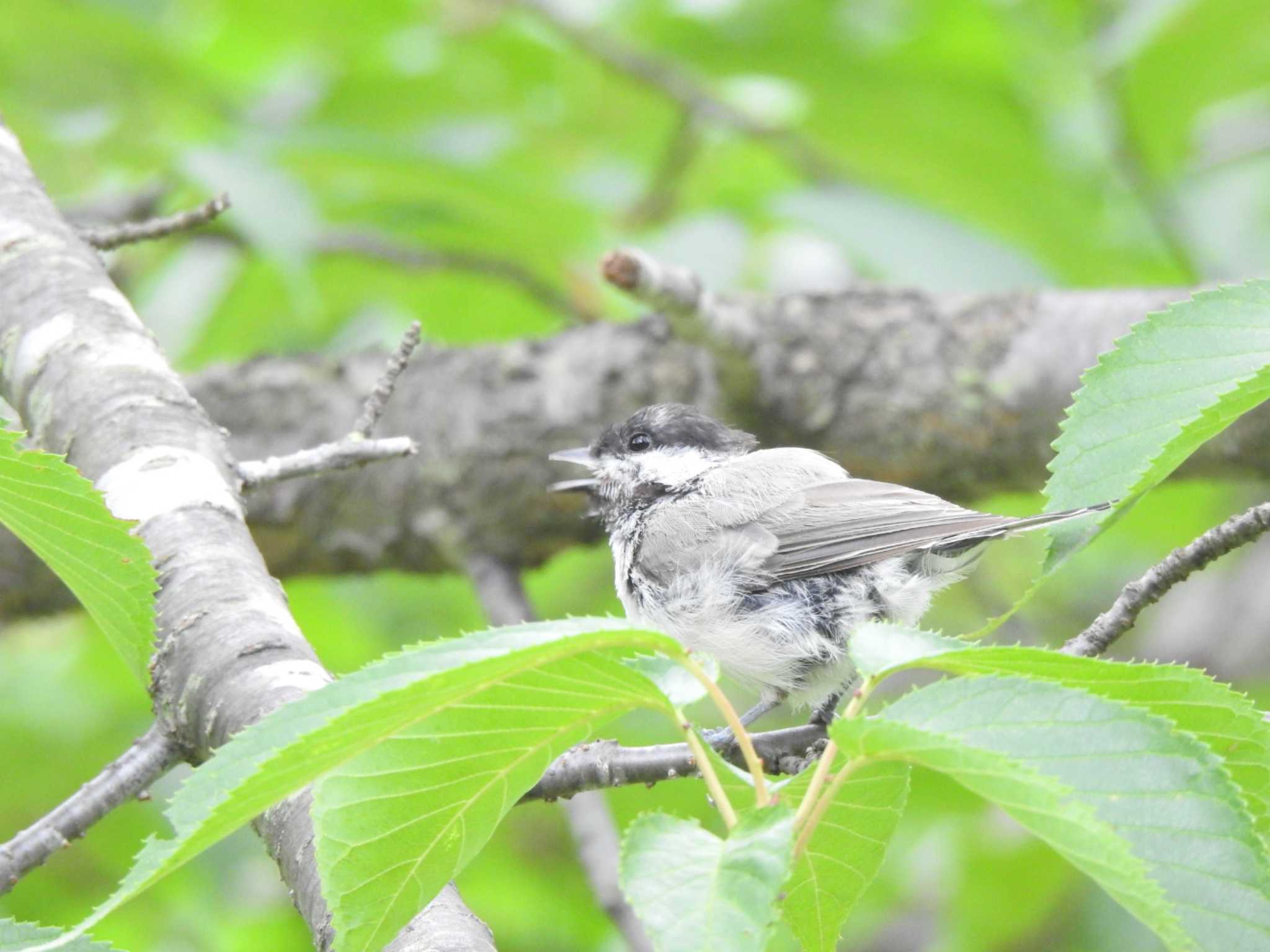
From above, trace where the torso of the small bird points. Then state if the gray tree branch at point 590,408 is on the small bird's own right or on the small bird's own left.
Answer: on the small bird's own right

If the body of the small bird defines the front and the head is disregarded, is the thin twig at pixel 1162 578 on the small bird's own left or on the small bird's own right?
on the small bird's own left

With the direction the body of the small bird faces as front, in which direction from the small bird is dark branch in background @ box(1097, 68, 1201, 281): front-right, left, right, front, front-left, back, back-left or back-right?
back-right

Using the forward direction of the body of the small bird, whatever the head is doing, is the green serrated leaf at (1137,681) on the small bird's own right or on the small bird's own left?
on the small bird's own left

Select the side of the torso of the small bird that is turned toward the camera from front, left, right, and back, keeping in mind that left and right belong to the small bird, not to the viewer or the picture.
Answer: left

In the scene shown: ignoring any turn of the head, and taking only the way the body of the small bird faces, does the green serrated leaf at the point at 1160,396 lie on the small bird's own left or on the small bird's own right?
on the small bird's own left

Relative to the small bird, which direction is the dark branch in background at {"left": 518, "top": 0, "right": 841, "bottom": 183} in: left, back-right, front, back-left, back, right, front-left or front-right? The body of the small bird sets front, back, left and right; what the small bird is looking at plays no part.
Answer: right

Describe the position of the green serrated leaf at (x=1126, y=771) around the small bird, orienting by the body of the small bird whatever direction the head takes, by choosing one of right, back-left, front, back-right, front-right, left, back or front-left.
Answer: left

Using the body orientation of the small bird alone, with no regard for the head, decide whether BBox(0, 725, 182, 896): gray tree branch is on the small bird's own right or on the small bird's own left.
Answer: on the small bird's own left

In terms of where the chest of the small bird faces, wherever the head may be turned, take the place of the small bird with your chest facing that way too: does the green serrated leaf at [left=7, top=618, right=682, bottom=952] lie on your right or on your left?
on your left

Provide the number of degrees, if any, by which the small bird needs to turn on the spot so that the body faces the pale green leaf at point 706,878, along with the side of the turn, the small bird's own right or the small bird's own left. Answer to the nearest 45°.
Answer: approximately 90° to the small bird's own left

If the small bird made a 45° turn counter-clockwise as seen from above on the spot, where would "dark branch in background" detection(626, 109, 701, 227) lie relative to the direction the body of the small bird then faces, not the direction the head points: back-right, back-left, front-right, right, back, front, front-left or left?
back-right

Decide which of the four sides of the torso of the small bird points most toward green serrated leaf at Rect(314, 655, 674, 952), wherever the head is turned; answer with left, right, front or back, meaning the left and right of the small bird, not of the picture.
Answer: front
